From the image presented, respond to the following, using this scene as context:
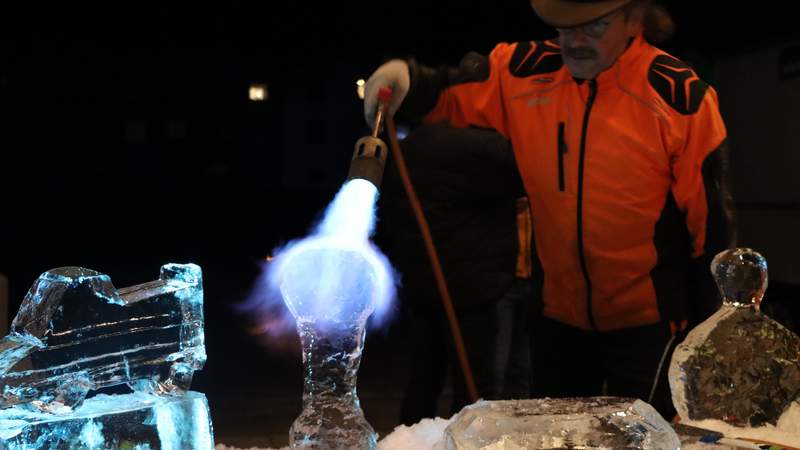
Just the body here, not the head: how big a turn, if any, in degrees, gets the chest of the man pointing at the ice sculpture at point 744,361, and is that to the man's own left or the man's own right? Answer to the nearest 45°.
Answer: approximately 45° to the man's own left

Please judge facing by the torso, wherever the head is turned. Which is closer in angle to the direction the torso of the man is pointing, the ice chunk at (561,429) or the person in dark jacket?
the ice chunk

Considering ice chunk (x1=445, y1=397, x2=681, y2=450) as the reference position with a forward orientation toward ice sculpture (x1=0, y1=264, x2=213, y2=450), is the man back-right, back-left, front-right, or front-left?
back-right

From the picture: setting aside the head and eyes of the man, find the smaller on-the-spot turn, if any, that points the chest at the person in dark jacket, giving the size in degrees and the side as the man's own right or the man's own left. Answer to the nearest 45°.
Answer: approximately 135° to the man's own right

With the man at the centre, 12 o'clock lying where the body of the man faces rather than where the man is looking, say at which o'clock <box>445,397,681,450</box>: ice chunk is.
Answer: The ice chunk is roughly at 11 o'clock from the man.

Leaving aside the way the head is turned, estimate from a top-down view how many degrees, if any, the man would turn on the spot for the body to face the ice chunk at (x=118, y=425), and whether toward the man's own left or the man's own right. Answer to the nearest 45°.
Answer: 0° — they already face it

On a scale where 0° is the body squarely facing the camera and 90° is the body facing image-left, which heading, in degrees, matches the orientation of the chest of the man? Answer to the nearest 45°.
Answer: approximately 45°
